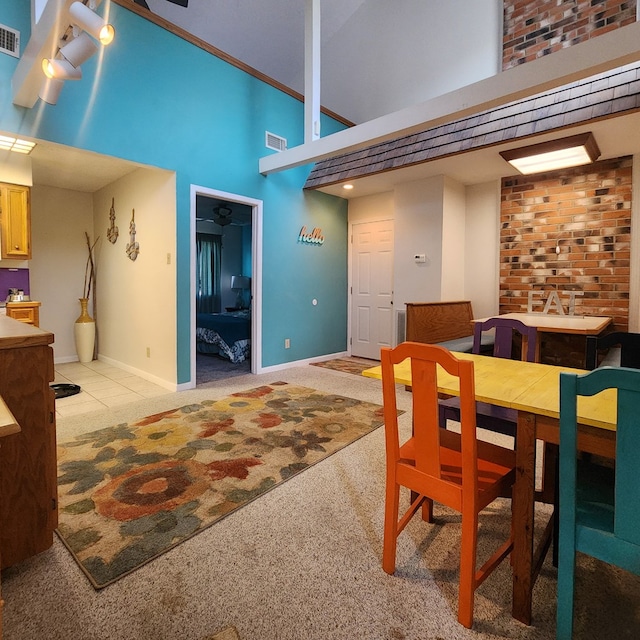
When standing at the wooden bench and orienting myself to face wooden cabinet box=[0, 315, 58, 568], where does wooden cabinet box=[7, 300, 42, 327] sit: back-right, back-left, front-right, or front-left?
front-right

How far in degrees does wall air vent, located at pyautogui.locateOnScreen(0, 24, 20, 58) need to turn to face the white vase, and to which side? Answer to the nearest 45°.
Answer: approximately 135° to its left

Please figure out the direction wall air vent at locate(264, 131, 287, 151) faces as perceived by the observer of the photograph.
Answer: facing the viewer and to the right of the viewer

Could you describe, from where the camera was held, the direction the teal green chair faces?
facing away from the viewer and to the right of the viewer

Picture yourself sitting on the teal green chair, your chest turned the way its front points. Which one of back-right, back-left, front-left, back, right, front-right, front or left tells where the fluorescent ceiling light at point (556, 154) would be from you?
front-left

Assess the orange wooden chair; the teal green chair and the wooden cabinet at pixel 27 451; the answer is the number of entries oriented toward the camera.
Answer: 0

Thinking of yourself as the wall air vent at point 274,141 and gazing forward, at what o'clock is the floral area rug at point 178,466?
The floral area rug is roughly at 2 o'clock from the wall air vent.

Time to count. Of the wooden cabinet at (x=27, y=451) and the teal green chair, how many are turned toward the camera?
0

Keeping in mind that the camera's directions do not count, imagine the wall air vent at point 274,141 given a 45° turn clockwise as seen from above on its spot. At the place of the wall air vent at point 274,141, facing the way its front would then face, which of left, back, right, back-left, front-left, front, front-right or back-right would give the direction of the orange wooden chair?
front
